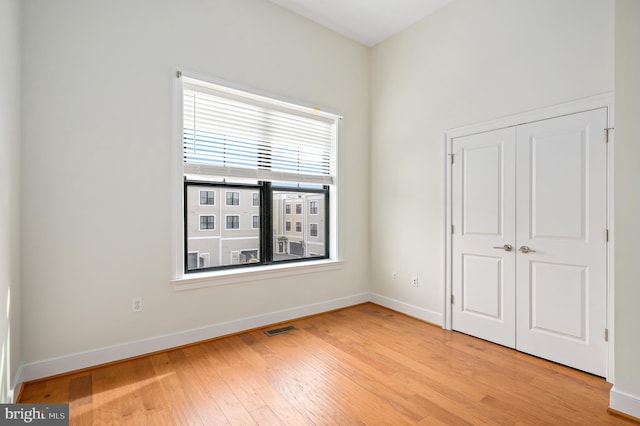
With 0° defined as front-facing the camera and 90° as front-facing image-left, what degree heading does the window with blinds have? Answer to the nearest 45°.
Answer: approximately 315°

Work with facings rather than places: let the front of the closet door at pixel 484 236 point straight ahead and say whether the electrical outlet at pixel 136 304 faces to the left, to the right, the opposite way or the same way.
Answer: to the left

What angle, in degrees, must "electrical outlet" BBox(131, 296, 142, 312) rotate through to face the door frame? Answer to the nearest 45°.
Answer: approximately 45° to its left

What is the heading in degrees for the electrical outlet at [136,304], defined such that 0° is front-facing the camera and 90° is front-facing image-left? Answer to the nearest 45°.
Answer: approximately 0°

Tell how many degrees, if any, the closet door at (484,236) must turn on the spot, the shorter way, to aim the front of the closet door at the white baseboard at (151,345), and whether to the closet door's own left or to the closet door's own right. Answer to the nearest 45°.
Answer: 0° — it already faces it
